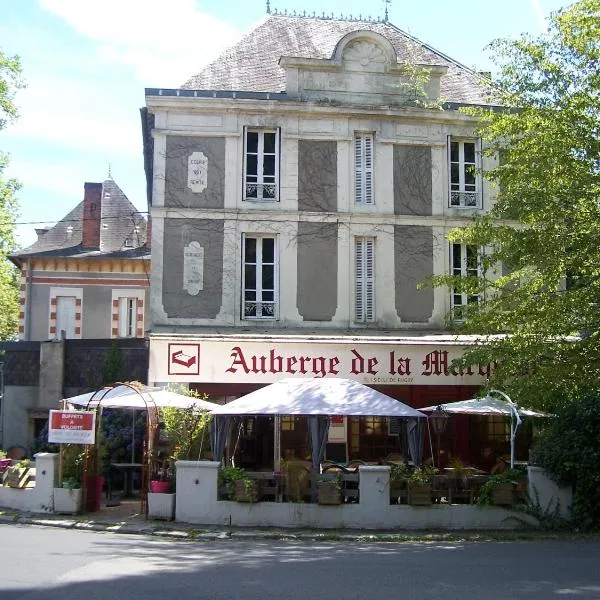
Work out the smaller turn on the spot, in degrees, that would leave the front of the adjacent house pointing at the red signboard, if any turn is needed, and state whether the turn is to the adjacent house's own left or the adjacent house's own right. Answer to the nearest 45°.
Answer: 0° — it already faces it

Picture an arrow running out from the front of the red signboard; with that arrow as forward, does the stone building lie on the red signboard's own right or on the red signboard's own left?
on the red signboard's own left

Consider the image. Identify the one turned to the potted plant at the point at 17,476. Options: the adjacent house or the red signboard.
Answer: the adjacent house

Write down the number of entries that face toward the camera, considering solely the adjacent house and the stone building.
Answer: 2

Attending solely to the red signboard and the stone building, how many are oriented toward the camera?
2

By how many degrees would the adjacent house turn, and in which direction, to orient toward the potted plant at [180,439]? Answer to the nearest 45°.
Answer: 0° — it already faces it

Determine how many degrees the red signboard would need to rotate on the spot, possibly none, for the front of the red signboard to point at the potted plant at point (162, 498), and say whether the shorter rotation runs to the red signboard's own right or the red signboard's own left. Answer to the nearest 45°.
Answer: approximately 45° to the red signboard's own left
